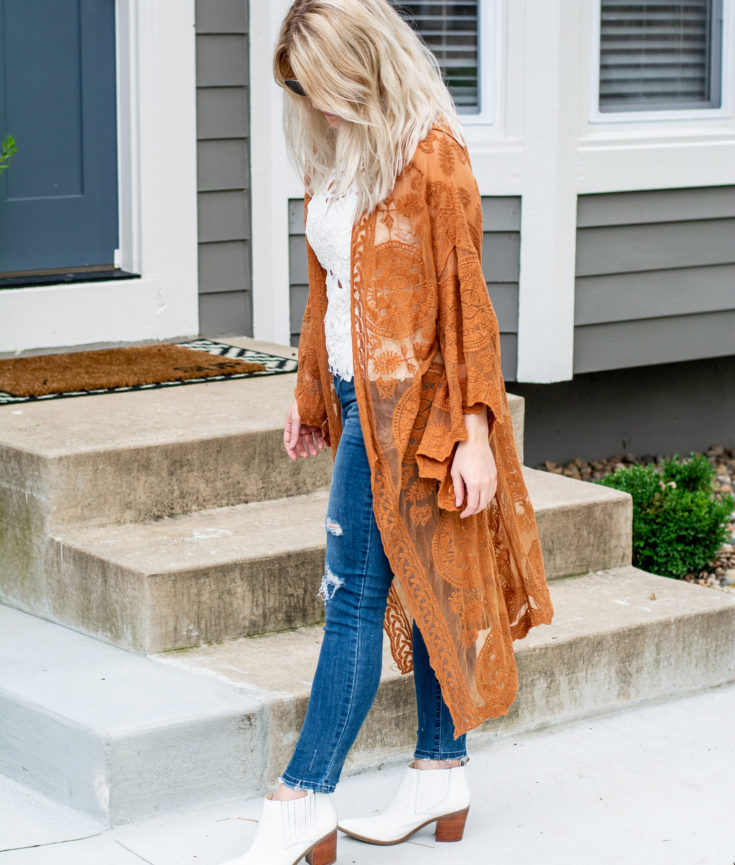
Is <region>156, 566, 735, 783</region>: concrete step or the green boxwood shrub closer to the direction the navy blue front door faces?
the concrete step

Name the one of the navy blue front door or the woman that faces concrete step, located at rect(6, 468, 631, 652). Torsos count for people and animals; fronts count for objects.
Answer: the navy blue front door

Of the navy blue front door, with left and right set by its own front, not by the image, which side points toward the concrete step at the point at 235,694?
front

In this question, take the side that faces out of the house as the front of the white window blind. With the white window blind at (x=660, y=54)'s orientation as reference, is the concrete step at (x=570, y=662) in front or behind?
in front

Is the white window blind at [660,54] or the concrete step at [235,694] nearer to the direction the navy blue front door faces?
the concrete step

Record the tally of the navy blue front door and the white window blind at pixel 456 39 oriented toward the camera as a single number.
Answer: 2

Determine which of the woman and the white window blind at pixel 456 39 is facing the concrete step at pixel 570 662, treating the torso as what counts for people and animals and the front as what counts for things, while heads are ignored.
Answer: the white window blind

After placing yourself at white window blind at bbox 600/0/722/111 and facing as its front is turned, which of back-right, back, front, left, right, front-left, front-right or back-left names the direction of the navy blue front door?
front-right

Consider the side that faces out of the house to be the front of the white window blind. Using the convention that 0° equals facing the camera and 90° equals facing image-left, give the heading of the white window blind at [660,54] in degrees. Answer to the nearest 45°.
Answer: approximately 0°

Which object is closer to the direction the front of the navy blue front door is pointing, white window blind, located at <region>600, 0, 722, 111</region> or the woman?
the woman
